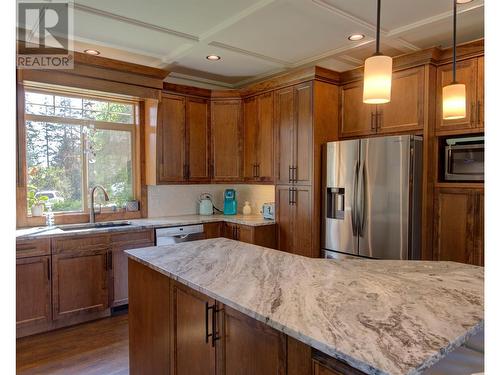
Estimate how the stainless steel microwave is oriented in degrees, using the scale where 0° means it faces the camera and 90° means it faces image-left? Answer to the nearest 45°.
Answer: approximately 0°

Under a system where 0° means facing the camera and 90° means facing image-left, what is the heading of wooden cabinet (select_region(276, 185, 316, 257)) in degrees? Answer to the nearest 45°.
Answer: approximately 45°

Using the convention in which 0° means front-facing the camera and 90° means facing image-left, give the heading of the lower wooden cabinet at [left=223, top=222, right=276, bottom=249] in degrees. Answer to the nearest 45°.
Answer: approximately 45°

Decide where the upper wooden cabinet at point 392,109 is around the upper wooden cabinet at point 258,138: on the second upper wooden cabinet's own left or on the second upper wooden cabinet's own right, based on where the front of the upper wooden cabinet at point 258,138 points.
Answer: on the second upper wooden cabinet's own left

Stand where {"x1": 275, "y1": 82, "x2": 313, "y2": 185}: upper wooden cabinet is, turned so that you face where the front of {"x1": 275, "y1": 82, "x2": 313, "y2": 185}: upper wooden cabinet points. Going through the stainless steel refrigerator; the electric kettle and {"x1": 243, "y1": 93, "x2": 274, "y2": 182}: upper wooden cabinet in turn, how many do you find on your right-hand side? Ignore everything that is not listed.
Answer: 2
